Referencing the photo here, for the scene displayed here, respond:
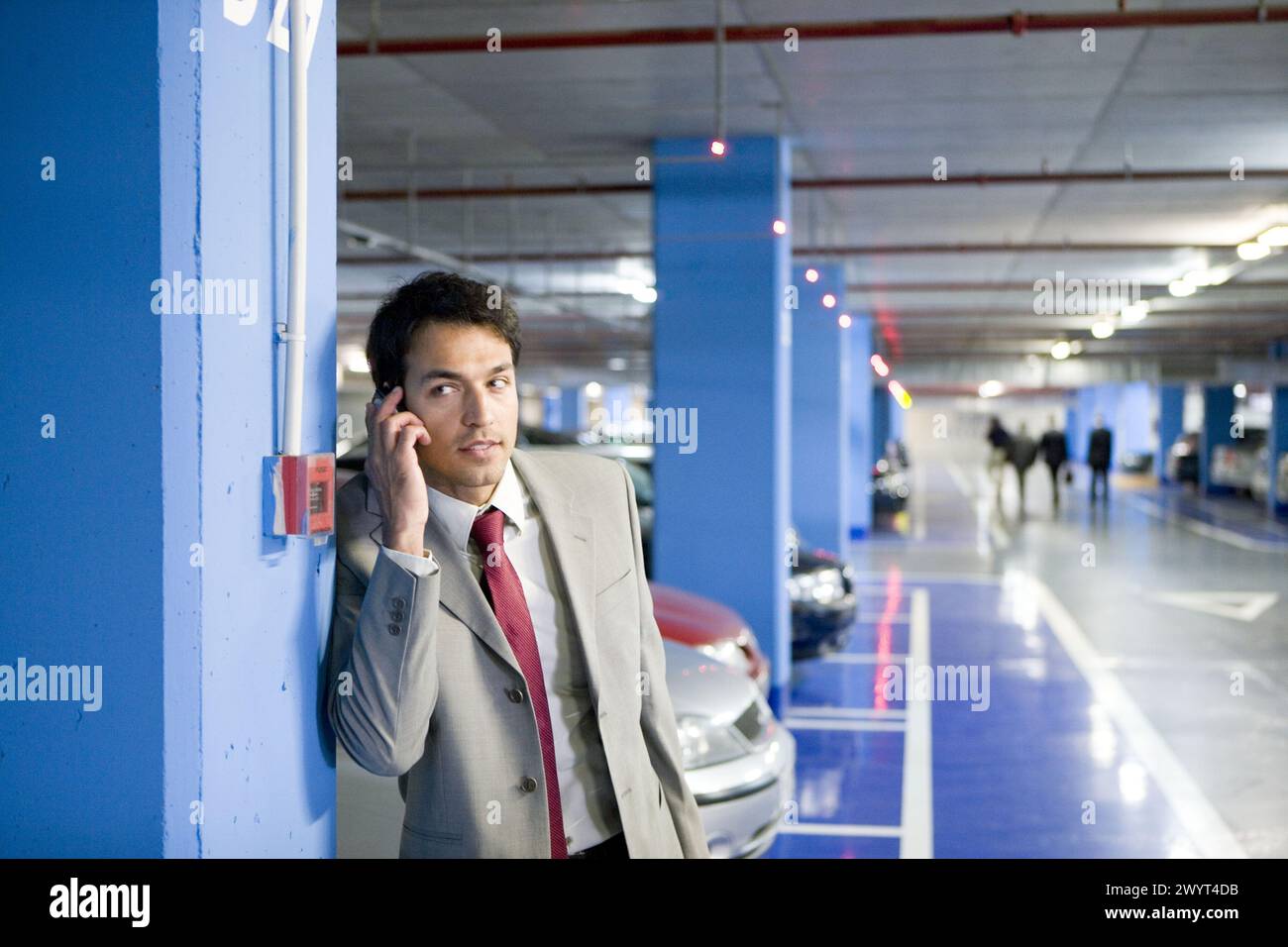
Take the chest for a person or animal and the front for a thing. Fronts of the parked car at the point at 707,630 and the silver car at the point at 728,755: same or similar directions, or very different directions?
same or similar directions

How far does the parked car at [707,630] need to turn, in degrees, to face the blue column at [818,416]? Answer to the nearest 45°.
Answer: approximately 135° to its left

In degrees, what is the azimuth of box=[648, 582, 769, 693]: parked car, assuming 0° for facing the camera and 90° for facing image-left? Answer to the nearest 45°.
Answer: approximately 315°

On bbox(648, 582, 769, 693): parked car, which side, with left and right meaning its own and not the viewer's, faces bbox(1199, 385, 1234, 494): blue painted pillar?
left

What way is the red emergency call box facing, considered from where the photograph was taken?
facing the viewer and to the right of the viewer

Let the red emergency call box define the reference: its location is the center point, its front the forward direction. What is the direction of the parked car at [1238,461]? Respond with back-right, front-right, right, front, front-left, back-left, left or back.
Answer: left

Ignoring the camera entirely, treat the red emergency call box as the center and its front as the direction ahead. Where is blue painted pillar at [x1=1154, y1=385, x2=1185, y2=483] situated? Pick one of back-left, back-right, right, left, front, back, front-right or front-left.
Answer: left

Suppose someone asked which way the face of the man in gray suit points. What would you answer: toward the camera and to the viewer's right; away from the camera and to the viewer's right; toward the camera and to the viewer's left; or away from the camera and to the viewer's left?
toward the camera and to the viewer's right

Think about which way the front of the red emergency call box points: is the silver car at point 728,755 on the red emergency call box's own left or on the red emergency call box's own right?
on the red emergency call box's own left

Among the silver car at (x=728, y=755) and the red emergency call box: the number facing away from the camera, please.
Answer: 0

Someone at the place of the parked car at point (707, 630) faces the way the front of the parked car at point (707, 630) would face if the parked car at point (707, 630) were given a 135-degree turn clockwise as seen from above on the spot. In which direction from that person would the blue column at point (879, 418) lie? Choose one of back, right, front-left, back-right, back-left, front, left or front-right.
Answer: right

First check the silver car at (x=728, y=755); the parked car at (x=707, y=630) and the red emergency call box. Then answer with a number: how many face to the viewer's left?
0

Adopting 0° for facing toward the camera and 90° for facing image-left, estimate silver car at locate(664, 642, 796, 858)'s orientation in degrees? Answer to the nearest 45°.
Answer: approximately 315°

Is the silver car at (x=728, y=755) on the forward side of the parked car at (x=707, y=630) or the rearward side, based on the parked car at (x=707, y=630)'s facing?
on the forward side
